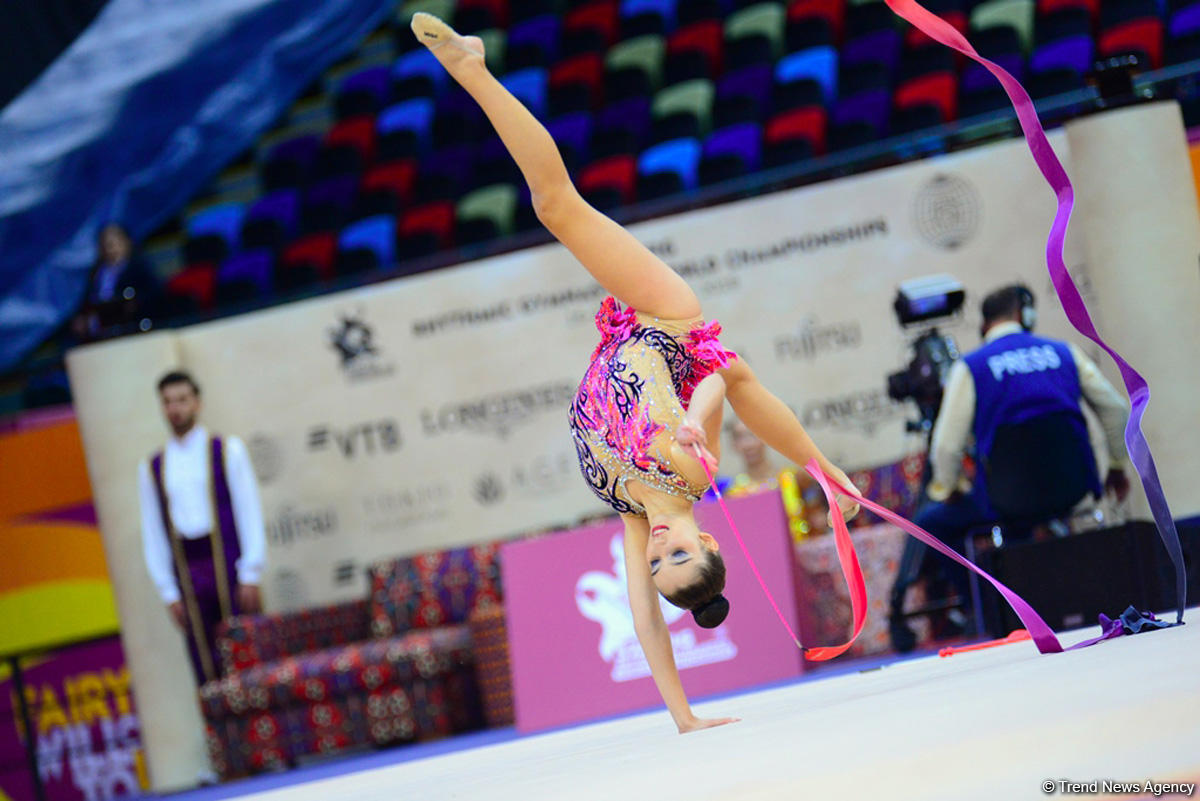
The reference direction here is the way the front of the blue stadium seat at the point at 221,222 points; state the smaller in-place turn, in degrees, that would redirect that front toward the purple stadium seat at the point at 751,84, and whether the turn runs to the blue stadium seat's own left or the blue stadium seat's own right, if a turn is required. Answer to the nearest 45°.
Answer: approximately 90° to the blue stadium seat's own left

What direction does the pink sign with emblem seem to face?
toward the camera

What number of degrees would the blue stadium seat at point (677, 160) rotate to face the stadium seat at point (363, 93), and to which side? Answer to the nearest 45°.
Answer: approximately 90° to its right

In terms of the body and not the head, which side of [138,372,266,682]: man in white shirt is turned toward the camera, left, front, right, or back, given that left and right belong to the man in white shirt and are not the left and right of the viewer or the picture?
front

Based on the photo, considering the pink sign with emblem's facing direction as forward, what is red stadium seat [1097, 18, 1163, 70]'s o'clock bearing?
The red stadium seat is roughly at 8 o'clock from the pink sign with emblem.

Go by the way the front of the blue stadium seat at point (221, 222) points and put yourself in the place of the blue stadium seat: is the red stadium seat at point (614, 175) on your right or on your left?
on your left

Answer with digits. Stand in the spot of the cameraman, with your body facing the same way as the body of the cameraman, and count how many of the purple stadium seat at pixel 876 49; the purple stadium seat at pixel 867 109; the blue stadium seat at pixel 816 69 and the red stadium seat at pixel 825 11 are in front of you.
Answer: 4

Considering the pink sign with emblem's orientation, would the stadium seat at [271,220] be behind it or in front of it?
behind

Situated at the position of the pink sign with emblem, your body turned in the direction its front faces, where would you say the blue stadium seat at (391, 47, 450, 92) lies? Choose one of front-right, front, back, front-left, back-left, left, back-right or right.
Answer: back

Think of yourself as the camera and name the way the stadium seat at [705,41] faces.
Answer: facing the viewer and to the left of the viewer

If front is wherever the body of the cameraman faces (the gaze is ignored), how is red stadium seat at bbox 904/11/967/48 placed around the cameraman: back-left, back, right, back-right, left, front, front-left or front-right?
front

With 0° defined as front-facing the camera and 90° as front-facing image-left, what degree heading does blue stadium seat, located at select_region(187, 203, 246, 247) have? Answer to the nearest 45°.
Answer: approximately 45°

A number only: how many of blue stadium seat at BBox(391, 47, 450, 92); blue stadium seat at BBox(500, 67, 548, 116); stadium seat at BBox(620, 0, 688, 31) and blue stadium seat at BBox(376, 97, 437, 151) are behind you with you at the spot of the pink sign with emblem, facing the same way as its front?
4

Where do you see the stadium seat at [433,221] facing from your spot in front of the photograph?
facing the viewer

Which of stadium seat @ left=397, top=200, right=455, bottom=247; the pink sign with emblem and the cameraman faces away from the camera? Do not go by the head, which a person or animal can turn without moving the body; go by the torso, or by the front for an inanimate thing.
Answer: the cameraman

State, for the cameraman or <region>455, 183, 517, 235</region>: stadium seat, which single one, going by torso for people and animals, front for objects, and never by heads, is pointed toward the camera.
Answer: the stadium seat

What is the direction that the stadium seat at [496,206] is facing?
toward the camera
